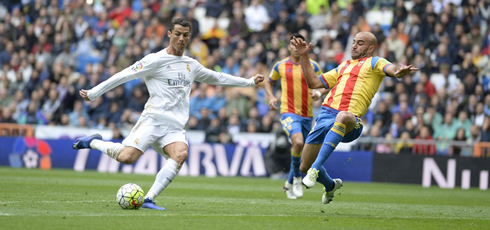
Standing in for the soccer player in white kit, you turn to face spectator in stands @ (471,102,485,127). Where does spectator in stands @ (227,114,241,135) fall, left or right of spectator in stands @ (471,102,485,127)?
left

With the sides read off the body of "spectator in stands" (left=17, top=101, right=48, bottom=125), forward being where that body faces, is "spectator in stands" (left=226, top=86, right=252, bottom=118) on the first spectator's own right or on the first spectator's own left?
on the first spectator's own left

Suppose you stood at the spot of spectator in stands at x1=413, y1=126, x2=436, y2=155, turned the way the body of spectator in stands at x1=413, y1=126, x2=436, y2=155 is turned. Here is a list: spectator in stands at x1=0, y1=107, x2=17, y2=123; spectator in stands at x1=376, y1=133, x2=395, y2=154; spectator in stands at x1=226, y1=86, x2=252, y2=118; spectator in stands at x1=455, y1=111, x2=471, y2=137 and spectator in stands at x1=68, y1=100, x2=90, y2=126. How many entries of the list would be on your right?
4

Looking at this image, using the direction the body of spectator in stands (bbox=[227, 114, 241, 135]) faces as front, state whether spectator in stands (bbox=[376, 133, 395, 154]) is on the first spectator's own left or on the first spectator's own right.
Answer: on the first spectator's own left

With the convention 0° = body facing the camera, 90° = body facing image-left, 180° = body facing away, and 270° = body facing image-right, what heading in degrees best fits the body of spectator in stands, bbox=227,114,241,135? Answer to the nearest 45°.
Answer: approximately 0°

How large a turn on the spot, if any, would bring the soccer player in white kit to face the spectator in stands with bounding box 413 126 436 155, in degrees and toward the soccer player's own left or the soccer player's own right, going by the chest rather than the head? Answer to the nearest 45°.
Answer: approximately 90° to the soccer player's own left

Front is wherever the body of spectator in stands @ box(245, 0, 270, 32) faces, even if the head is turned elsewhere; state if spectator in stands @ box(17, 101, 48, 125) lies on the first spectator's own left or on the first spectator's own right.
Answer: on the first spectator's own right

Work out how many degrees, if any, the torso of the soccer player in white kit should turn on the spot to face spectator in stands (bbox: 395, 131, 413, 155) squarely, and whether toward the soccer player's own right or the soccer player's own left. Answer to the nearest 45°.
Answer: approximately 90° to the soccer player's own left
